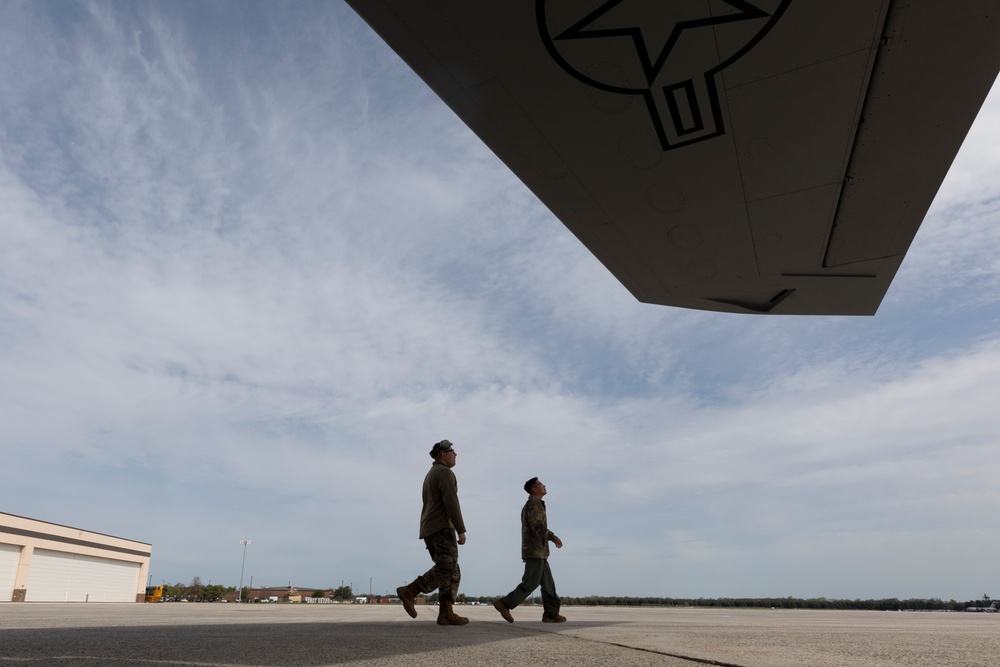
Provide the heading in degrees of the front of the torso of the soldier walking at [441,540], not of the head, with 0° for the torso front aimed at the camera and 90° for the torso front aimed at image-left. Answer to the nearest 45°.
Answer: approximately 270°

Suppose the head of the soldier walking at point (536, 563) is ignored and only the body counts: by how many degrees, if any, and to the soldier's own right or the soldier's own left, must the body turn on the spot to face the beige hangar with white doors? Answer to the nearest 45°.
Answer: approximately 135° to the soldier's own left

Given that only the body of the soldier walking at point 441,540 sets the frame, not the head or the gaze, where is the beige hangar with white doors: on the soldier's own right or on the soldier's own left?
on the soldier's own left

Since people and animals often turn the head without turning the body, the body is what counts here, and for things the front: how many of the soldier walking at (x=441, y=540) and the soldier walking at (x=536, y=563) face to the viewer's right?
2

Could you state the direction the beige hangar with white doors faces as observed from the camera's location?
facing the viewer and to the right of the viewer

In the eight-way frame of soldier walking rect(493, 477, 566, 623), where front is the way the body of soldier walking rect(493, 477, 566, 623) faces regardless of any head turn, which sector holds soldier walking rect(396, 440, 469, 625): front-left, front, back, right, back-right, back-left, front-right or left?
back-right

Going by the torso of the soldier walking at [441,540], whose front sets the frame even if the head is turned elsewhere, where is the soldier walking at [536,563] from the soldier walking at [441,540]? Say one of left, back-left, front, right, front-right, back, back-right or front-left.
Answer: front-left

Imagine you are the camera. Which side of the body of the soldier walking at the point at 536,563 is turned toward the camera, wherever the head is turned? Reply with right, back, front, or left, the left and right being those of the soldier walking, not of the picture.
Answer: right

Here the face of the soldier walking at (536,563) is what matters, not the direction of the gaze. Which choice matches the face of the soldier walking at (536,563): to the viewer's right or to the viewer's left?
to the viewer's right

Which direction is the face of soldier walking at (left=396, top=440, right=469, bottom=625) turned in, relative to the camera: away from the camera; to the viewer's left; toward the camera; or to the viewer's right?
to the viewer's right

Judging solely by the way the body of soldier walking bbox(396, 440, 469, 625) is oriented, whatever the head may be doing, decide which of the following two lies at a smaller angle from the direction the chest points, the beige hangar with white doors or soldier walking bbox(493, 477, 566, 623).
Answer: the soldier walking
